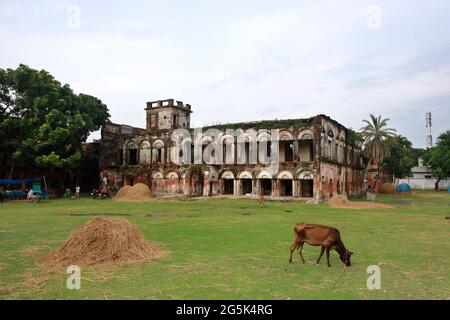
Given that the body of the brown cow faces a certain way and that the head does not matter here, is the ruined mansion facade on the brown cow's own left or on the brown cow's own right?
on the brown cow's own left

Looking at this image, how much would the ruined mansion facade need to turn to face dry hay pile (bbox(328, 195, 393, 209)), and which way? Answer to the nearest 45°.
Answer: approximately 90° to its left

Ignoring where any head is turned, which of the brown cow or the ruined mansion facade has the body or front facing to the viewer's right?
the brown cow

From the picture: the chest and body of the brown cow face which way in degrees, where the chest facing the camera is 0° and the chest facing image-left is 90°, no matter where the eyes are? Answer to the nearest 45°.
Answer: approximately 270°

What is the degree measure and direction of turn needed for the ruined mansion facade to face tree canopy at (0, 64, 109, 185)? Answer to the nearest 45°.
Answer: approximately 45° to its right

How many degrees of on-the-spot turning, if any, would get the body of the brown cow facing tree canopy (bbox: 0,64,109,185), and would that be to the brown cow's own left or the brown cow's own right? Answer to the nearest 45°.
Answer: approximately 135° to the brown cow's own left

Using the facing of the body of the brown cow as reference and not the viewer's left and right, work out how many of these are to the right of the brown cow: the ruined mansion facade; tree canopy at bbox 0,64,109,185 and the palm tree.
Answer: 0

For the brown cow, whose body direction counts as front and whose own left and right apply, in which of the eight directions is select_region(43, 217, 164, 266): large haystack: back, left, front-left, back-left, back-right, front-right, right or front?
back

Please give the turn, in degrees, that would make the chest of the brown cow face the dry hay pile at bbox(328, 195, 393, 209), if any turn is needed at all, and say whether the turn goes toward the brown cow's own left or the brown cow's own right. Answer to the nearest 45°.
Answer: approximately 90° to the brown cow's own left

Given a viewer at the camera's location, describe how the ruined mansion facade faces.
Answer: facing the viewer and to the left of the viewer

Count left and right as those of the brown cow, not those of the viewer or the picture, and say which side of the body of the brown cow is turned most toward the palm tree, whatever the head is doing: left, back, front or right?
left

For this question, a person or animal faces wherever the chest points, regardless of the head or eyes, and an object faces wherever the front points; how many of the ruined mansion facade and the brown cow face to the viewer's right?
1
